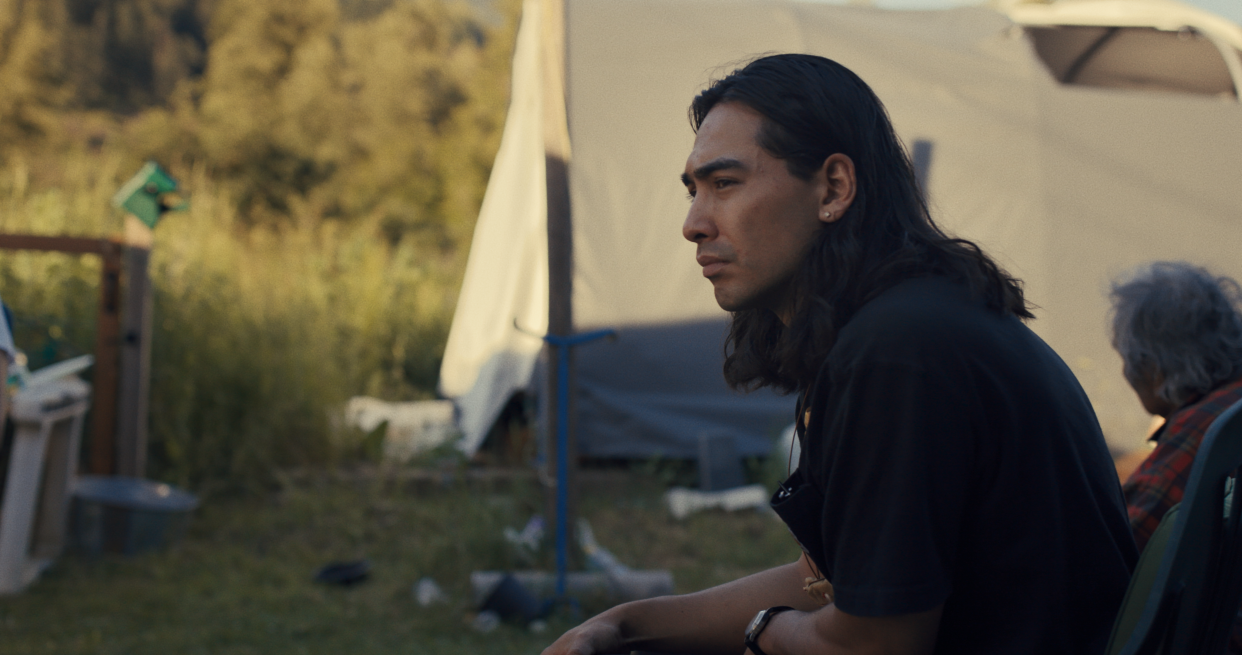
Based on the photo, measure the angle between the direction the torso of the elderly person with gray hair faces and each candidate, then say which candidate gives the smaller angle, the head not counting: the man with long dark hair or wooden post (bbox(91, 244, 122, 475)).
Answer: the wooden post

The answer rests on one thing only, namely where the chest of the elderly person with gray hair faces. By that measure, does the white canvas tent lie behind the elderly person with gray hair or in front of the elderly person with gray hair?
in front

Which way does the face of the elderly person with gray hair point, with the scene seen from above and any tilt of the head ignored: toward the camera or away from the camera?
away from the camera

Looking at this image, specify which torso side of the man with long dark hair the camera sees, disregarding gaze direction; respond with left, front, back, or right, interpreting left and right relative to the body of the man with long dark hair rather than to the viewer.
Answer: left

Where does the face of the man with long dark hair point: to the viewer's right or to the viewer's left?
to the viewer's left

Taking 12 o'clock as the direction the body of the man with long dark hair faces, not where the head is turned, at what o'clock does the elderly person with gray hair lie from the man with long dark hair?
The elderly person with gray hair is roughly at 4 o'clock from the man with long dark hair.

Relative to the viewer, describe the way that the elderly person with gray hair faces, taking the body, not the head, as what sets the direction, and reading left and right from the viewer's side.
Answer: facing away from the viewer and to the left of the viewer

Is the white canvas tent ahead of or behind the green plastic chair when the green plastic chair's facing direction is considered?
ahead
